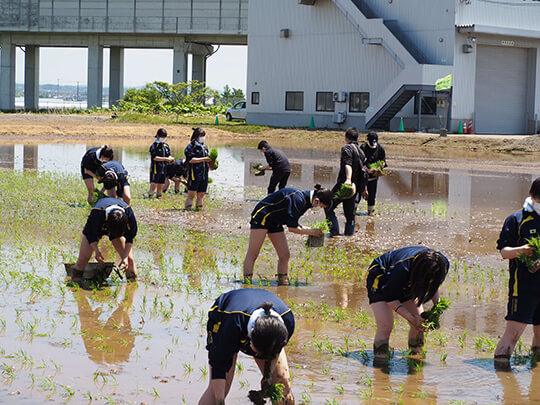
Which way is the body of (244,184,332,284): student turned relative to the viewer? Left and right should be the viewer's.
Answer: facing to the right of the viewer

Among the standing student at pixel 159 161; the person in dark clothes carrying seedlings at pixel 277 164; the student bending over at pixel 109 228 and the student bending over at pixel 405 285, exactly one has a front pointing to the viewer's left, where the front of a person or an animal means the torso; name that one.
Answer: the person in dark clothes carrying seedlings

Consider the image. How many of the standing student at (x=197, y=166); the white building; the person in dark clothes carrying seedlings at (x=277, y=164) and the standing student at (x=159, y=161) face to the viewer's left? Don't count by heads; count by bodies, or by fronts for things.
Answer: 1

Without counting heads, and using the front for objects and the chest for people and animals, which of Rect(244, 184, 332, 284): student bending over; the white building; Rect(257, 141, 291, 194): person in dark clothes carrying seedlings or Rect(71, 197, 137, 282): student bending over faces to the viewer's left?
the person in dark clothes carrying seedlings

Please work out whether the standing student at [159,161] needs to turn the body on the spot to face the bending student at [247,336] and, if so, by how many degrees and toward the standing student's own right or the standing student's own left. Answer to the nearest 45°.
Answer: approximately 45° to the standing student's own right

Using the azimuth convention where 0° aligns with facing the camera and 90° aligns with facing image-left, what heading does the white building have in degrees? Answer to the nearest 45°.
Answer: approximately 0°

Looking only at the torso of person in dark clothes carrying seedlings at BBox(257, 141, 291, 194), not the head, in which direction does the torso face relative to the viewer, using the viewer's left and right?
facing to the left of the viewer

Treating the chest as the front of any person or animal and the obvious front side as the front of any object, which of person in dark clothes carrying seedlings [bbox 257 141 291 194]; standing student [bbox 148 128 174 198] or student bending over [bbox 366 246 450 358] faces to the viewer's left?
the person in dark clothes carrying seedlings

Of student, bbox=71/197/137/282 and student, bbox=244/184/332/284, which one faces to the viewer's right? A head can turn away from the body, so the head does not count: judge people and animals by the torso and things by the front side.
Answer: student, bbox=244/184/332/284

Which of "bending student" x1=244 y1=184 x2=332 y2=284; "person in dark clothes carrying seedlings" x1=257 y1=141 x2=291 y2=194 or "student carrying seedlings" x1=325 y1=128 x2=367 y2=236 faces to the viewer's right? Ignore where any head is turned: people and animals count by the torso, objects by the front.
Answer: the bending student
